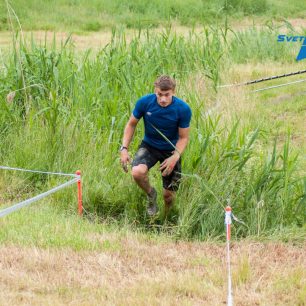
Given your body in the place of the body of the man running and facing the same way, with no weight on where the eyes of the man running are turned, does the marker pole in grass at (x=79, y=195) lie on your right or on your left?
on your right

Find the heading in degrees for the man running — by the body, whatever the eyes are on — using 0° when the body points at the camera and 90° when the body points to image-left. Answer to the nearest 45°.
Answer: approximately 0°
